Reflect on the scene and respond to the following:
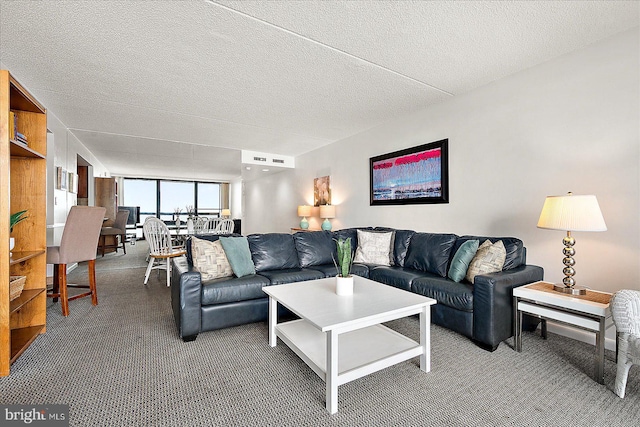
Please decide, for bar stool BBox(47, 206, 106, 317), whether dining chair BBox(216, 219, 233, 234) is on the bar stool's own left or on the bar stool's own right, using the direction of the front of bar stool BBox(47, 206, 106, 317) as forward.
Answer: on the bar stool's own right

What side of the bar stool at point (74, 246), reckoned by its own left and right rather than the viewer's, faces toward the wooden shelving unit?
left

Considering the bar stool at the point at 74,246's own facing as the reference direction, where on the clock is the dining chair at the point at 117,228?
the dining chair at the point at 117,228 is roughly at 2 o'clock from the bar stool at the point at 74,246.

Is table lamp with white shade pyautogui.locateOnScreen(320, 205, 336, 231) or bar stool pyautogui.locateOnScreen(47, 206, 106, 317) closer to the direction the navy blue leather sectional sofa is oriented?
the bar stool

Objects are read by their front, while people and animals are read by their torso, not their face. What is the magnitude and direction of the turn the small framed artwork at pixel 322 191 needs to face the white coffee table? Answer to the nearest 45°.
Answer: approximately 45° to its left

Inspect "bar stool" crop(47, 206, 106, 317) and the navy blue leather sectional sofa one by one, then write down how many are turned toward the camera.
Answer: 1

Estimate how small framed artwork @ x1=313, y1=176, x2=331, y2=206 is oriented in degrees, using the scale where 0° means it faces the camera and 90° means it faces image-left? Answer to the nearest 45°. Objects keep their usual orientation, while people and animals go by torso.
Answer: approximately 45°

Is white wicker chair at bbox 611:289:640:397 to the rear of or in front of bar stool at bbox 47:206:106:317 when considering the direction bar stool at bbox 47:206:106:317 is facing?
to the rear

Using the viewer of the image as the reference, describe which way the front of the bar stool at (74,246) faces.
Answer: facing away from the viewer and to the left of the viewer

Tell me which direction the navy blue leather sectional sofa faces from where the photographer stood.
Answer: facing the viewer
